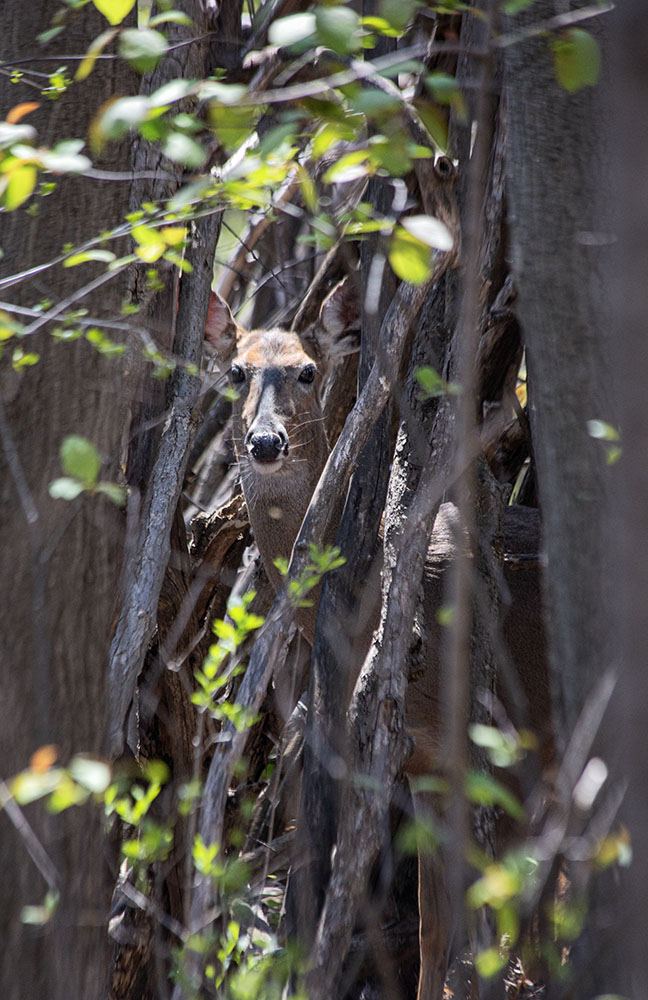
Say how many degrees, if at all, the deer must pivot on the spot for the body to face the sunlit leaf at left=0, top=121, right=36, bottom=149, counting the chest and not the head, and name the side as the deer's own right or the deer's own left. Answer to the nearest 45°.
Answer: approximately 45° to the deer's own left

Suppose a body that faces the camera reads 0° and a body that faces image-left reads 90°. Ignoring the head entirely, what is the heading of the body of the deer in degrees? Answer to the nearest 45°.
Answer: approximately 45°

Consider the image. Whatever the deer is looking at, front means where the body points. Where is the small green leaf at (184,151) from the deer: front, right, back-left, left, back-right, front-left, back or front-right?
front-left

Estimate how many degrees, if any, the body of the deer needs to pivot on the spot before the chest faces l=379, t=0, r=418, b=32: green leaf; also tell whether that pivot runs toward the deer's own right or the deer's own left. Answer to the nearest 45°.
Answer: approximately 45° to the deer's own left

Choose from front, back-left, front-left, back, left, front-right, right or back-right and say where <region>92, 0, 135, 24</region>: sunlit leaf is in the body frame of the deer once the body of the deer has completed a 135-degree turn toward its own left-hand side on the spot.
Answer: right

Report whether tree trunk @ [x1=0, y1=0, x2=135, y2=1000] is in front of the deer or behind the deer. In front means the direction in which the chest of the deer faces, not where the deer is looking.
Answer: in front

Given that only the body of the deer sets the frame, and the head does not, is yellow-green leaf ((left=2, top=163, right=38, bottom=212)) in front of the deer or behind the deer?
in front

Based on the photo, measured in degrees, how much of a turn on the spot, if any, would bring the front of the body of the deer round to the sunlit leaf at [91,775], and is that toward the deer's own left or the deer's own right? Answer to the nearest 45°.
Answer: approximately 45° to the deer's own left
